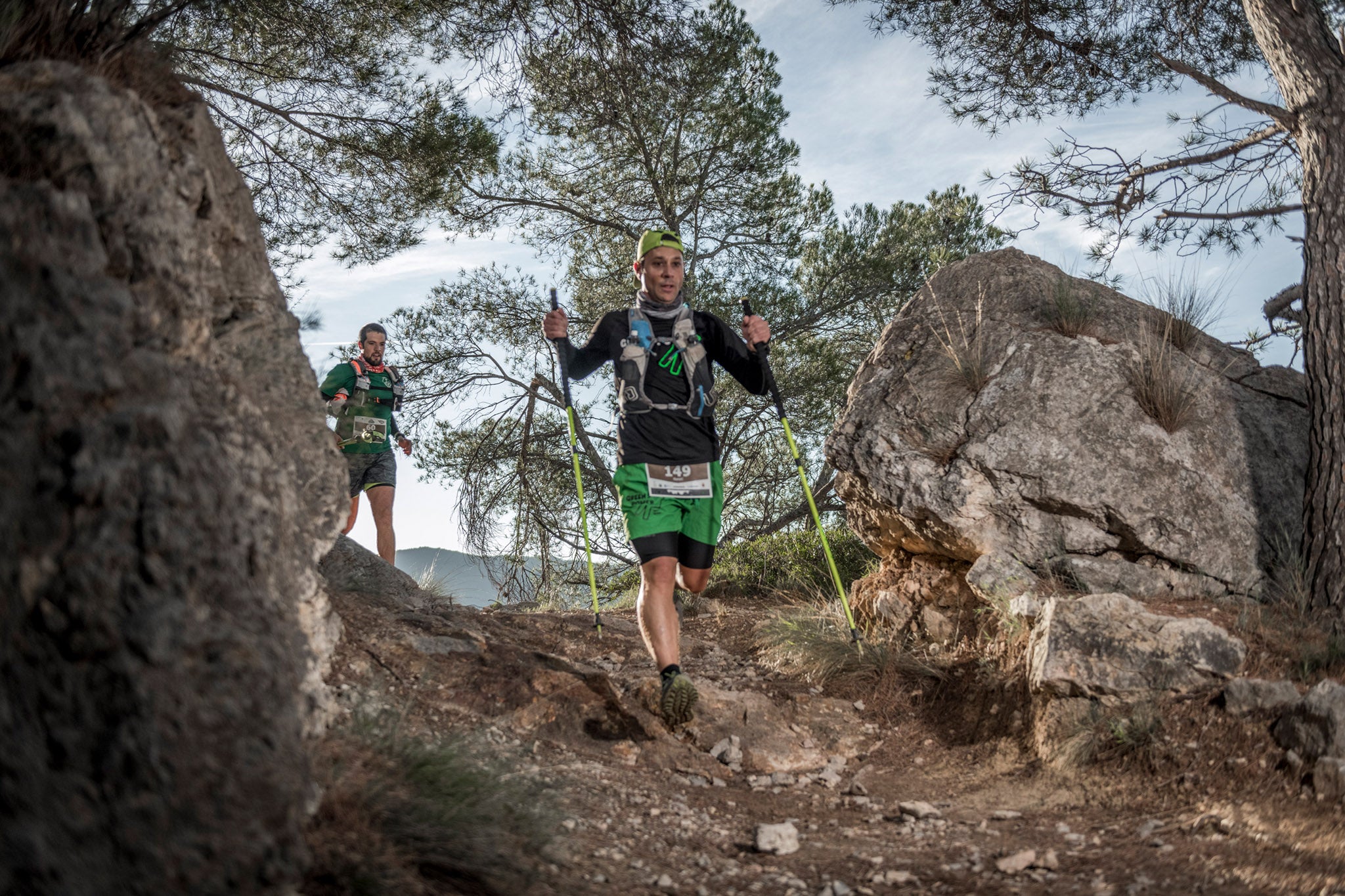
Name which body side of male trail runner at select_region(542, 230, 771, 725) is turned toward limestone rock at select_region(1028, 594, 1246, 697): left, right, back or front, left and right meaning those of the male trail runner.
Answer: left

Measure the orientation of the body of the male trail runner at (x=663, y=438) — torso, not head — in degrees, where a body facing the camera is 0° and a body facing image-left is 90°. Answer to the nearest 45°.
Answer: approximately 0°

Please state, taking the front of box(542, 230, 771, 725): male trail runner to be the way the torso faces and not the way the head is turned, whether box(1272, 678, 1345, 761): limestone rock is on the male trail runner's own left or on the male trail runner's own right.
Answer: on the male trail runner's own left

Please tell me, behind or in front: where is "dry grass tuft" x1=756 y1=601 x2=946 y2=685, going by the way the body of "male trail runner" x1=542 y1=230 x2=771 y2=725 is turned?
behind

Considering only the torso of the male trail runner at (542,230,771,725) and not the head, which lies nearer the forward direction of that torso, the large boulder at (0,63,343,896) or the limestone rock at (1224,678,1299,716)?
the large boulder

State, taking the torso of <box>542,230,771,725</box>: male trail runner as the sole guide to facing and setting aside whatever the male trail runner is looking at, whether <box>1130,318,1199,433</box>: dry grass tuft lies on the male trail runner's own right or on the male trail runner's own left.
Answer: on the male trail runner's own left

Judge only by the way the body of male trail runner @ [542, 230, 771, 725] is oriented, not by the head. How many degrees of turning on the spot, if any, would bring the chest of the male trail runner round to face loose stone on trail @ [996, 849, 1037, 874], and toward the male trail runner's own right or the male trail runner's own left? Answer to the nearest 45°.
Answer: approximately 45° to the male trail runner's own left

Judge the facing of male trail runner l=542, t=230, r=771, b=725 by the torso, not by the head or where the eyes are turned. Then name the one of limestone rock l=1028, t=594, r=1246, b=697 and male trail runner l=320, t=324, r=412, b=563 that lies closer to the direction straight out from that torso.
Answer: the limestone rock

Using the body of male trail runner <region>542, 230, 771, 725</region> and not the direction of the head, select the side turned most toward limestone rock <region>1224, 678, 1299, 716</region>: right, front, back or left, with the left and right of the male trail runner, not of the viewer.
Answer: left

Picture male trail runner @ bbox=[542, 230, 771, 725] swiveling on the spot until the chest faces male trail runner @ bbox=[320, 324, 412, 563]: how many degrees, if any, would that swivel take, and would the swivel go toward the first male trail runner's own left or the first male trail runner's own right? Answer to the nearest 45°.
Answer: approximately 135° to the first male trail runner's own right

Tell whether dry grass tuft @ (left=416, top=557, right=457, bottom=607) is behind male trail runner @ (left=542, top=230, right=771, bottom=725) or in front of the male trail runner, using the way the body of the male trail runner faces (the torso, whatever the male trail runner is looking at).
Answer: behind
